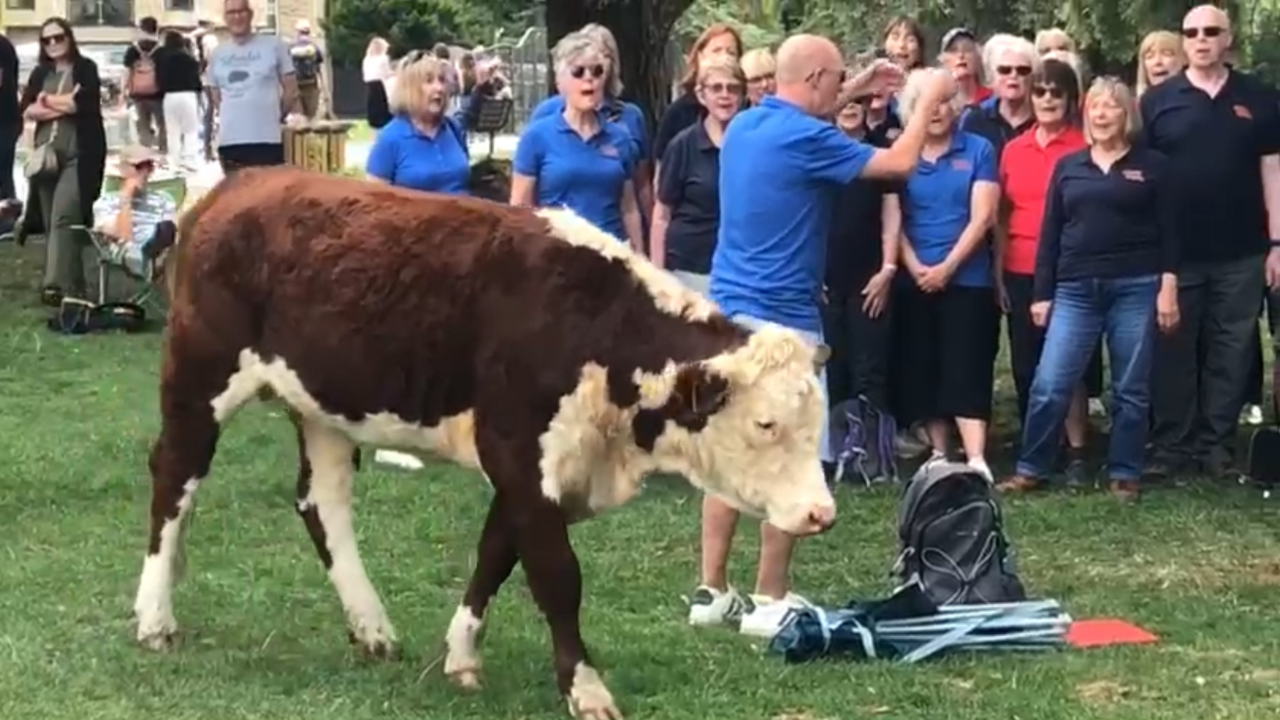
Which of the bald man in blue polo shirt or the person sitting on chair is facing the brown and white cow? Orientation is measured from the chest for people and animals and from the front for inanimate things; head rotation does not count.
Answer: the person sitting on chair

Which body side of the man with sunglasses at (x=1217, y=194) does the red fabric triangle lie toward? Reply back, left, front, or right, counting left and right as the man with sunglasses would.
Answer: front

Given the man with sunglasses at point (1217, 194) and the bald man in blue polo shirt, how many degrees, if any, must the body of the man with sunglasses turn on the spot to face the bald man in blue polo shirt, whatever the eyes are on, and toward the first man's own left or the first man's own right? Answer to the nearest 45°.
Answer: approximately 45° to the first man's own right

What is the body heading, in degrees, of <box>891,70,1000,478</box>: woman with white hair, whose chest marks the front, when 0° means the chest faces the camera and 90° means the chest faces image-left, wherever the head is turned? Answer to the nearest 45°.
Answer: approximately 45°

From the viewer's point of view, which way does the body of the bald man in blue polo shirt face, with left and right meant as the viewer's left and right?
facing away from the viewer and to the right of the viewer

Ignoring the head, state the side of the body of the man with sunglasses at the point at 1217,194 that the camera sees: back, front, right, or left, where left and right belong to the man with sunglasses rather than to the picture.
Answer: front

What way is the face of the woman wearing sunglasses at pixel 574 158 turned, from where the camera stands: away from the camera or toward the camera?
toward the camera

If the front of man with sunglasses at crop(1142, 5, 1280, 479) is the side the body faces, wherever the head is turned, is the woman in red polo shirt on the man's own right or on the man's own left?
on the man's own right

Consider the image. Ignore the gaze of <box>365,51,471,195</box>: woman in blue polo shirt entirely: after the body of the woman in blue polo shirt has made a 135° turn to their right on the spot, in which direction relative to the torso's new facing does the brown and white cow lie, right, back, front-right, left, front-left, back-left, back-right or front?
left

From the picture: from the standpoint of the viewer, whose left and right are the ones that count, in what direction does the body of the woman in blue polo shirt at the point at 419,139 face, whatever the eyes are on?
facing the viewer and to the right of the viewer

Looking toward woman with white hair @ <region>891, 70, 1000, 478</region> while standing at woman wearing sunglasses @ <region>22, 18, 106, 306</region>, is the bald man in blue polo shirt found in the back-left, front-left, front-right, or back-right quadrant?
front-right

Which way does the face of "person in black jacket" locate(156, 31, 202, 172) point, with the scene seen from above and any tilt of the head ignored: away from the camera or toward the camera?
away from the camera
